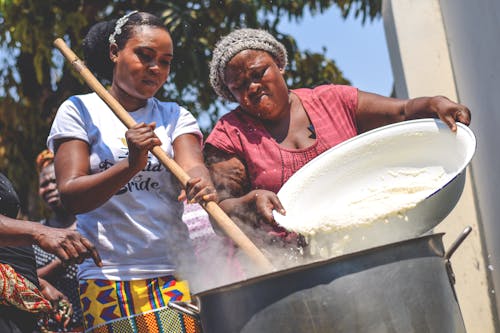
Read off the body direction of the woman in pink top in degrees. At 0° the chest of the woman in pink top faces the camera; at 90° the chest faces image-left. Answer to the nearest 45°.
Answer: approximately 0°

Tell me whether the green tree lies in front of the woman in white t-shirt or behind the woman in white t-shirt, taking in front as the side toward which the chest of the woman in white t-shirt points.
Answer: behind

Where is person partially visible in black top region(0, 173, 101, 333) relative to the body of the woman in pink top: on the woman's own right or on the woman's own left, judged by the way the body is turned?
on the woman's own right

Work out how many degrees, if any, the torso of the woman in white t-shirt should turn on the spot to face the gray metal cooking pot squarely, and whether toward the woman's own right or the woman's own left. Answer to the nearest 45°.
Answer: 0° — they already face it

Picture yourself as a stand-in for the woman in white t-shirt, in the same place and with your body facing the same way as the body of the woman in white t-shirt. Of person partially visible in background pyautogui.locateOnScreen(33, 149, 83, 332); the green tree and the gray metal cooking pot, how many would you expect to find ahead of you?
1

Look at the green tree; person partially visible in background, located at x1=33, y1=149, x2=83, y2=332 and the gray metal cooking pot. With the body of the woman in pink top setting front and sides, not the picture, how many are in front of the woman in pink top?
1

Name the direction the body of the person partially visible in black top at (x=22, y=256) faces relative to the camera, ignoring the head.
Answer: to the viewer's right

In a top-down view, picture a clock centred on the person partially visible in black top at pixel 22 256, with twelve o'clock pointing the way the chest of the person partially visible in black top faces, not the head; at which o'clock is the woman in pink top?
The woman in pink top is roughly at 12 o'clock from the person partially visible in black top.

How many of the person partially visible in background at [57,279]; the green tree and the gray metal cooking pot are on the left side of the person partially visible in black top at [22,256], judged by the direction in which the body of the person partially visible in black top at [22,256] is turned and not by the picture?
2

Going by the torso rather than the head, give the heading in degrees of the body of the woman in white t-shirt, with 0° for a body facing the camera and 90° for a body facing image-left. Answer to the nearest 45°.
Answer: approximately 315°

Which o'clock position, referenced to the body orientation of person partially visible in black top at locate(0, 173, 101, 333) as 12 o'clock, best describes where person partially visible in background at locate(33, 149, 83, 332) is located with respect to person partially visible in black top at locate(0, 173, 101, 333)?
person partially visible in background at locate(33, 149, 83, 332) is roughly at 9 o'clock from person partially visible in black top at locate(0, 173, 101, 333).

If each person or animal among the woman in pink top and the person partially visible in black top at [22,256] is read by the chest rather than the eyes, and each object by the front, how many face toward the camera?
1

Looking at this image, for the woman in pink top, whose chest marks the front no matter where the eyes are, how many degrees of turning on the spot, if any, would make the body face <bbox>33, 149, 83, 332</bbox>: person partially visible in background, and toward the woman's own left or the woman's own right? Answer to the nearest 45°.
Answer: approximately 135° to the woman's own right
